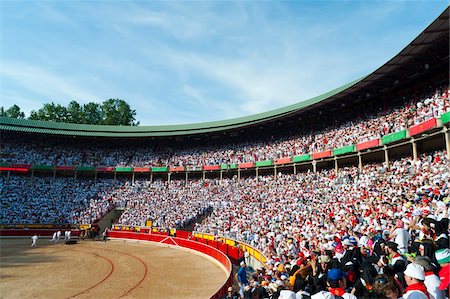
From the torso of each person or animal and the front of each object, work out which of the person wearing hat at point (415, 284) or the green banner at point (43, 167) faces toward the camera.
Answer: the green banner

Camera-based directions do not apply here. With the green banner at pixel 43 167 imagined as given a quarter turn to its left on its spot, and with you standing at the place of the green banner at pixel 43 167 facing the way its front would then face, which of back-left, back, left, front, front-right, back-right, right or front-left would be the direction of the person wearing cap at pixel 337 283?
right

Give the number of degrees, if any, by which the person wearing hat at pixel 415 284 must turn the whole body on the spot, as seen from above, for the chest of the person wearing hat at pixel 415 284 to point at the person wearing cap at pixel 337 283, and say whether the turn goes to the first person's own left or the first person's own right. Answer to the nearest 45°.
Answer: approximately 45° to the first person's own left

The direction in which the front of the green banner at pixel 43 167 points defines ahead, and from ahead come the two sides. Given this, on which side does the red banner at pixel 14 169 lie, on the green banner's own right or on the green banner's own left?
on the green banner's own right

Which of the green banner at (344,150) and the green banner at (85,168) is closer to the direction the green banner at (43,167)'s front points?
the green banner at (344,150)

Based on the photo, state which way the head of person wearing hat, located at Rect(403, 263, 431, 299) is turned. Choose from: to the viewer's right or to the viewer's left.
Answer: to the viewer's left

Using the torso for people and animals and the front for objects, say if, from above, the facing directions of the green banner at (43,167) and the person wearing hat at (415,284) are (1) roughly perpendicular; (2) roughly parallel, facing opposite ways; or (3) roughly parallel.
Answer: roughly parallel, facing opposite ways

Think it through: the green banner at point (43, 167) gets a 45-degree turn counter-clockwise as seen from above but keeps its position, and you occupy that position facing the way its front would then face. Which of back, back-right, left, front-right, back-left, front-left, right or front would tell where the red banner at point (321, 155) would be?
front

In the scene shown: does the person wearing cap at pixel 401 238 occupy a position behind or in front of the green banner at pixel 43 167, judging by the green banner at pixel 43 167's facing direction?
in front

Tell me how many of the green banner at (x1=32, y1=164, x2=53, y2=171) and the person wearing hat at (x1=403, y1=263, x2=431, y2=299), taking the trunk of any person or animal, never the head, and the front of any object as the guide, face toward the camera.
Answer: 1

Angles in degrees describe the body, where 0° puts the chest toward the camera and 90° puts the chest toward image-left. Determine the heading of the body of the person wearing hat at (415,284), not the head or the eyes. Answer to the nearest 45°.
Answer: approximately 135°

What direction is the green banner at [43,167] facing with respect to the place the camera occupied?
facing the viewer

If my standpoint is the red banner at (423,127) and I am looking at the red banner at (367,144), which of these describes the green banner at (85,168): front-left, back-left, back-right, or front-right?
front-left

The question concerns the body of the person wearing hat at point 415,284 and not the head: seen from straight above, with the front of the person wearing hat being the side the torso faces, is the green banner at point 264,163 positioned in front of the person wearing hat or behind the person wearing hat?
in front

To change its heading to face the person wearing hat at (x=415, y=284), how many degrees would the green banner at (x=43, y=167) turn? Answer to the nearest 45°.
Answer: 0° — it already faces them
